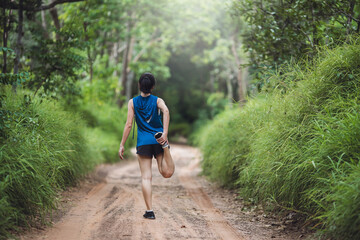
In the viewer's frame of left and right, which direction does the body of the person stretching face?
facing away from the viewer

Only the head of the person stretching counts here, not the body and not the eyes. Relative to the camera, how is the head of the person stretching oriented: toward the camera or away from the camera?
away from the camera
